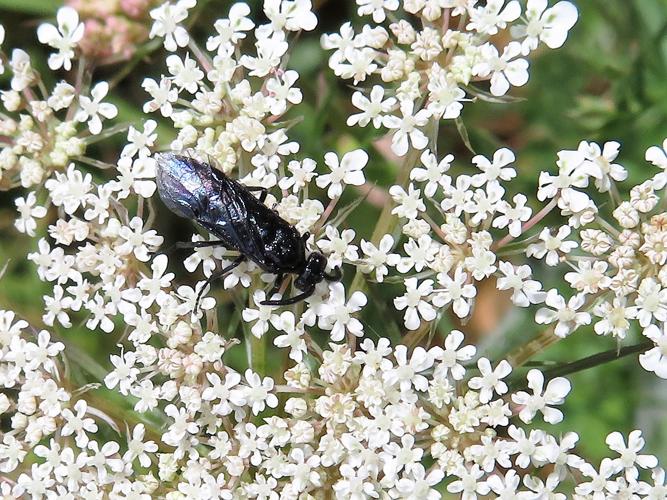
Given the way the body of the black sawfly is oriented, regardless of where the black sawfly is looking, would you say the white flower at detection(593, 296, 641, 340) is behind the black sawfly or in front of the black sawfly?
in front

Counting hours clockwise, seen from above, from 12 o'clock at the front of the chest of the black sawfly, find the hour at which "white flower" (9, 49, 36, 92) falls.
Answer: The white flower is roughly at 6 o'clock from the black sawfly.

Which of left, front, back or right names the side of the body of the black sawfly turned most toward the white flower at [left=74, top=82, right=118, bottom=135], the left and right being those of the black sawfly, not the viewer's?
back

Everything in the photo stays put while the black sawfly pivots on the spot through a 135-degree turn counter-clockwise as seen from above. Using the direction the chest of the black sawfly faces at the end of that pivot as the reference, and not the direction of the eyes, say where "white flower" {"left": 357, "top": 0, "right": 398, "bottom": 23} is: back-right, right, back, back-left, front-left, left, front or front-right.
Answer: front-right

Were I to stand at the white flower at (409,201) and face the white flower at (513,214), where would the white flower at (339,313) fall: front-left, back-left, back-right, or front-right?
back-right

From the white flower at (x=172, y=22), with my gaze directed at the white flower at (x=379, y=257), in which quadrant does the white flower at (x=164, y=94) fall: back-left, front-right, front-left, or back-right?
front-right

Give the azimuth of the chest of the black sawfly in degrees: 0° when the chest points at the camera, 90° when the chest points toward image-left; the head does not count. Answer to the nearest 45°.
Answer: approximately 315°

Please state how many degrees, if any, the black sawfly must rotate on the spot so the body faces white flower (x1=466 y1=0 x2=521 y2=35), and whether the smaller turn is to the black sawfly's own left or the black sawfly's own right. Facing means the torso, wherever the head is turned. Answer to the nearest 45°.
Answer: approximately 45° to the black sawfly's own left

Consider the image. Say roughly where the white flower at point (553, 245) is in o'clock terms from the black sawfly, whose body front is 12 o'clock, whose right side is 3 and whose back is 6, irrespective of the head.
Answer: The white flower is roughly at 11 o'clock from the black sawfly.

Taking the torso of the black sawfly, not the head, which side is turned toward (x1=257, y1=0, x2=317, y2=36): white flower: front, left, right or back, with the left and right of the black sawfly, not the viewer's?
left

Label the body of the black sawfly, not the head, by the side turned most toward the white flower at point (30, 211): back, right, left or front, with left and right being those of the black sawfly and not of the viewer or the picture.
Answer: back

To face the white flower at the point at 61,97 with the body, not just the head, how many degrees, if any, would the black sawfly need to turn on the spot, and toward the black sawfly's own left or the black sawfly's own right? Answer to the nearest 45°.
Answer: approximately 180°
